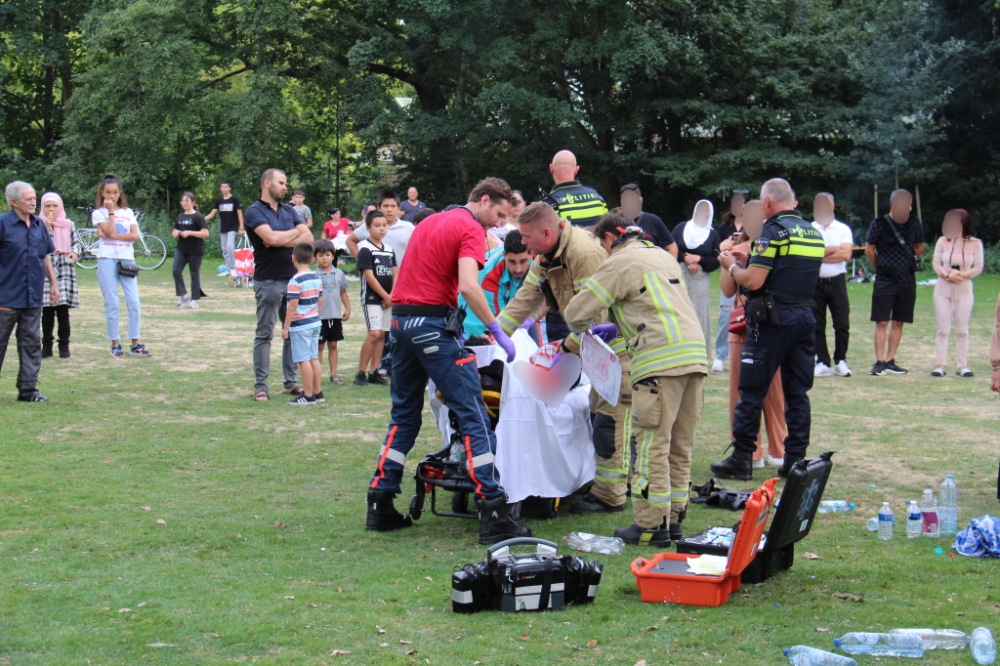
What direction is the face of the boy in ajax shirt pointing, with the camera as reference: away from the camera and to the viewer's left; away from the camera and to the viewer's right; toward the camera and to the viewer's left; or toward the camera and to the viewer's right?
toward the camera and to the viewer's right

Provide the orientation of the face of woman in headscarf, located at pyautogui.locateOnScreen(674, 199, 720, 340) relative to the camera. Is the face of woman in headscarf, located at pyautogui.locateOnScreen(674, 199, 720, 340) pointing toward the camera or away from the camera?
toward the camera

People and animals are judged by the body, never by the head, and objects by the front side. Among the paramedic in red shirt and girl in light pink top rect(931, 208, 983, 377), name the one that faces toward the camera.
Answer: the girl in light pink top

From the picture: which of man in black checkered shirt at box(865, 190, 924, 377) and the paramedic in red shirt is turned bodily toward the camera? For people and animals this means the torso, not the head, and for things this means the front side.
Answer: the man in black checkered shirt

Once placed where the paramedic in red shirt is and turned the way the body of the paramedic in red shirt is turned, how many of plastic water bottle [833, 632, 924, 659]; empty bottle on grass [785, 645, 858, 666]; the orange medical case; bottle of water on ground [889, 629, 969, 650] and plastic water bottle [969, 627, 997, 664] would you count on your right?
5

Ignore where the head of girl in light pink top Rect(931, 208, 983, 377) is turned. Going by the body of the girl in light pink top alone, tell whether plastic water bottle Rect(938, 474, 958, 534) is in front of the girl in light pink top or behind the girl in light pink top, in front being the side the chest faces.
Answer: in front

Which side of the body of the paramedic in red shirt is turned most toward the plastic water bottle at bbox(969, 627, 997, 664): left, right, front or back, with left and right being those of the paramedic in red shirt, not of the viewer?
right

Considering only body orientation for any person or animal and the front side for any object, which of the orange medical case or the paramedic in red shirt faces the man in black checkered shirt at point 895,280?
the paramedic in red shirt

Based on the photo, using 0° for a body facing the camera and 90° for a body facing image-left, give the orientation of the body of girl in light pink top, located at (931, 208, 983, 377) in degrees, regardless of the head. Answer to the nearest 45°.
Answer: approximately 0°

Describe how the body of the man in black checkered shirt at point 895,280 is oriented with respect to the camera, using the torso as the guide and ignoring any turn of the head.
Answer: toward the camera

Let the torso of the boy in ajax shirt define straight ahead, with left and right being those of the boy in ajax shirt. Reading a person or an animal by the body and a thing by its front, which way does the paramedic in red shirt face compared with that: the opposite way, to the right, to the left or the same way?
to the left

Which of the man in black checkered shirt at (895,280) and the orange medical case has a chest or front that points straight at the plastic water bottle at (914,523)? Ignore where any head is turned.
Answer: the man in black checkered shirt

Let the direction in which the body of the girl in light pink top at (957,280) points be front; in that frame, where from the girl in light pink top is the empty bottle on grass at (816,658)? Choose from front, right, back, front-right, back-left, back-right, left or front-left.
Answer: front

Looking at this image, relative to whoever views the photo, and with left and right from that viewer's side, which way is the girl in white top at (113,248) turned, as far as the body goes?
facing the viewer and to the right of the viewer

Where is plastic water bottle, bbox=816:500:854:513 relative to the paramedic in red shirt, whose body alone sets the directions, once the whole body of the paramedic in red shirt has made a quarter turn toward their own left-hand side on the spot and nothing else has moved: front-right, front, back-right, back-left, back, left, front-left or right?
back-right
